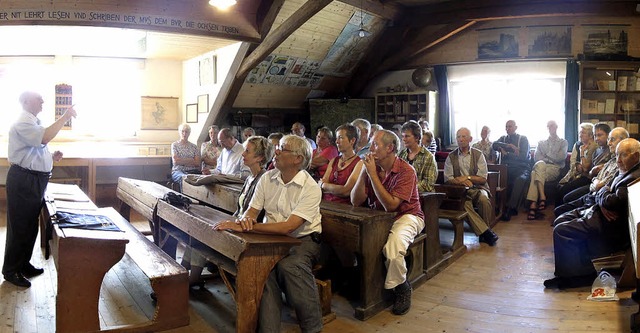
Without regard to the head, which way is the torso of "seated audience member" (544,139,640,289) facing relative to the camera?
to the viewer's left

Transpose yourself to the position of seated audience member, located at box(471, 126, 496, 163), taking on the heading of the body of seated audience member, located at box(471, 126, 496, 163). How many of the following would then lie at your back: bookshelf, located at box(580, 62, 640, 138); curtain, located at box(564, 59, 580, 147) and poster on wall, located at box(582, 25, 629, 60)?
3

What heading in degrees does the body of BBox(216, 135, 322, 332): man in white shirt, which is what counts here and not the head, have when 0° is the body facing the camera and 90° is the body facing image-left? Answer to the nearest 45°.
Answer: approximately 45°

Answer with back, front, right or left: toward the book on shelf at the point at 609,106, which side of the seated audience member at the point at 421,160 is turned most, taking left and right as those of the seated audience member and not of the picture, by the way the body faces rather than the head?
back

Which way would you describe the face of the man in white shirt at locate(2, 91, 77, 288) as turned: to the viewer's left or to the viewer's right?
to the viewer's right

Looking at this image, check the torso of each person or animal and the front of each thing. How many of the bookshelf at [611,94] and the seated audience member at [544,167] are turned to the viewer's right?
0

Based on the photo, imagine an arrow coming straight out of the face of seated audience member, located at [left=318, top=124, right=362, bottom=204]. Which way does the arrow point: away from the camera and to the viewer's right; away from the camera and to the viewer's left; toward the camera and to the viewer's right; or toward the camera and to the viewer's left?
toward the camera and to the viewer's left

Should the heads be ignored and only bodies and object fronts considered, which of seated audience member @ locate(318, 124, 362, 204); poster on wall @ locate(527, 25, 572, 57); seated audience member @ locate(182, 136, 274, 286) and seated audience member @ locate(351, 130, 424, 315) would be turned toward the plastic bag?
the poster on wall

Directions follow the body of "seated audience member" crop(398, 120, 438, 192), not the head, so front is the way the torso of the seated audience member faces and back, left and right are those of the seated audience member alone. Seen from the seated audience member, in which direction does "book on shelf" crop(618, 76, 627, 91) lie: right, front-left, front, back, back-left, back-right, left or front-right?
back

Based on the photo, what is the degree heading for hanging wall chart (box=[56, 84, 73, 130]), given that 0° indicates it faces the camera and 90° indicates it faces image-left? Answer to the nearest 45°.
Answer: approximately 0°

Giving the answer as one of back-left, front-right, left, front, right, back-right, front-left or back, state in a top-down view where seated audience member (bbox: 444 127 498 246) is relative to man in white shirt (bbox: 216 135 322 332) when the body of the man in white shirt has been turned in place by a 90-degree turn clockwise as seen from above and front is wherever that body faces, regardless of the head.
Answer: right

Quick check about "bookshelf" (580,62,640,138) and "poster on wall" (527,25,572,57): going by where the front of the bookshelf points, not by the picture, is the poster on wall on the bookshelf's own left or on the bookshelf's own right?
on the bookshelf's own right
